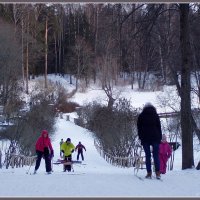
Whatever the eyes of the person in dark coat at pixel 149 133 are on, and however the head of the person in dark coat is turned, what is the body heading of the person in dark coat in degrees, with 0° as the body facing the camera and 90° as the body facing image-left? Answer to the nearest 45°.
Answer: approximately 180°

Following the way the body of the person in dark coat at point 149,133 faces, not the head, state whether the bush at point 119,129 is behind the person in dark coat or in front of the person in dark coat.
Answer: in front

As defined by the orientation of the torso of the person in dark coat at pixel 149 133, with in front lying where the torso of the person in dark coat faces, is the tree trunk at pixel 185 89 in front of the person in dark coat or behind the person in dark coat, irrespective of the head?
in front
